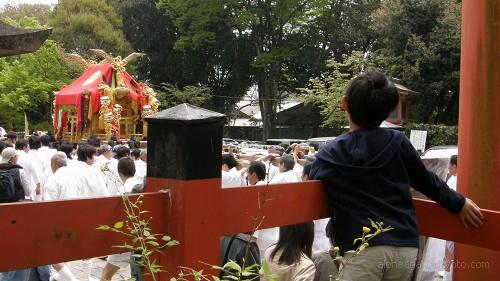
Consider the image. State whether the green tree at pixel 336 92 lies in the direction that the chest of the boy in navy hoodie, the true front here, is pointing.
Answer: yes

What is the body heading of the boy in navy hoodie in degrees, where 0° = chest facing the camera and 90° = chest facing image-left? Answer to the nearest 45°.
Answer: approximately 180°

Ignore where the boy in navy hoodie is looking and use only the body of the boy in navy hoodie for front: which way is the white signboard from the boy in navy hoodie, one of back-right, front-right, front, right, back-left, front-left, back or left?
front

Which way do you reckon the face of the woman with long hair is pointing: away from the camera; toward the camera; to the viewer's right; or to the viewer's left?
away from the camera
